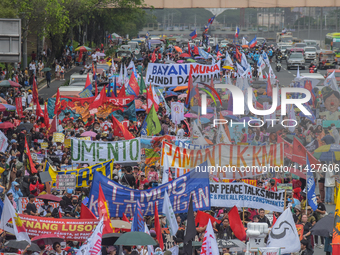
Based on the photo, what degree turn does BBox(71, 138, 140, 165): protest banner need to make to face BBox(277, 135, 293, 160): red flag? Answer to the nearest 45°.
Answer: approximately 90° to its left

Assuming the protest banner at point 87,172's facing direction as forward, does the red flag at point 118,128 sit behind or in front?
behind

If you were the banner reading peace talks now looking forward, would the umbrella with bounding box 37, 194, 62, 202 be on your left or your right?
on your right

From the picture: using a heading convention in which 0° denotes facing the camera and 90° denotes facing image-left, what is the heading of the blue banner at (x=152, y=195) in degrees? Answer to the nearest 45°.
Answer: approximately 0°
